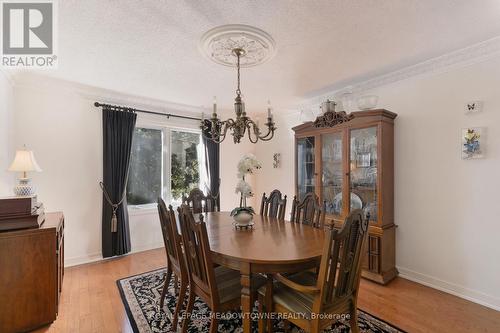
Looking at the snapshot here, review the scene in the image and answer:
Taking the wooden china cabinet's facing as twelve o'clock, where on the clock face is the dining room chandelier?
The dining room chandelier is roughly at 12 o'clock from the wooden china cabinet.

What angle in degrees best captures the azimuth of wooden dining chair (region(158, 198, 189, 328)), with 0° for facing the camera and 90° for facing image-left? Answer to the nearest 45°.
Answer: approximately 225°

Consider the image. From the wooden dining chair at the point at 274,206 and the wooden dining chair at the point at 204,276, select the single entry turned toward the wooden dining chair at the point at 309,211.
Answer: the wooden dining chair at the point at 204,276

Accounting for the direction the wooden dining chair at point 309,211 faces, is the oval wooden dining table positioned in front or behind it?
in front

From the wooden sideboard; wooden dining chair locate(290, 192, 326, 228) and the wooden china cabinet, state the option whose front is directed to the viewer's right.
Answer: the wooden sideboard

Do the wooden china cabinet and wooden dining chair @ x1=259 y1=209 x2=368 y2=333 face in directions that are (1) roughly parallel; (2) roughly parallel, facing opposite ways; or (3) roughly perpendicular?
roughly perpendicular

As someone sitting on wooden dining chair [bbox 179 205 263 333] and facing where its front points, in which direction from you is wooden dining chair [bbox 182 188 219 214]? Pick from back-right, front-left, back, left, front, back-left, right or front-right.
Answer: front-left

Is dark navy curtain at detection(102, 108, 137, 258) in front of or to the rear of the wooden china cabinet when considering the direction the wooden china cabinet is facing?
in front

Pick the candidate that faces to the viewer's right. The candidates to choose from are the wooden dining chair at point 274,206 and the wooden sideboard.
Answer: the wooden sideboard

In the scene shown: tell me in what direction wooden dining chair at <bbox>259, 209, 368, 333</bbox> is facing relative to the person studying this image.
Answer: facing away from the viewer and to the left of the viewer

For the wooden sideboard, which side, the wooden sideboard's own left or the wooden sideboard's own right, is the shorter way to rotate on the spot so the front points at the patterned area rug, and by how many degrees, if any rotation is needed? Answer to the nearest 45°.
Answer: approximately 45° to the wooden sideboard's own right

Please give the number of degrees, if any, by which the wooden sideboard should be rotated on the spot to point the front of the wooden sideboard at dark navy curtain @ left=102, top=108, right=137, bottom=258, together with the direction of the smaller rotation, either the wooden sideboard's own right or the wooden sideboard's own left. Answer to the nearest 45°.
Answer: approximately 45° to the wooden sideboard's own left

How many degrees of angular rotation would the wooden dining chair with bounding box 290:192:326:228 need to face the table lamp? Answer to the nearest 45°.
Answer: approximately 45° to its right

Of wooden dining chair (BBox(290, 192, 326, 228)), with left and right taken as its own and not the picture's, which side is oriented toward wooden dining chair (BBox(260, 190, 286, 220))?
right
